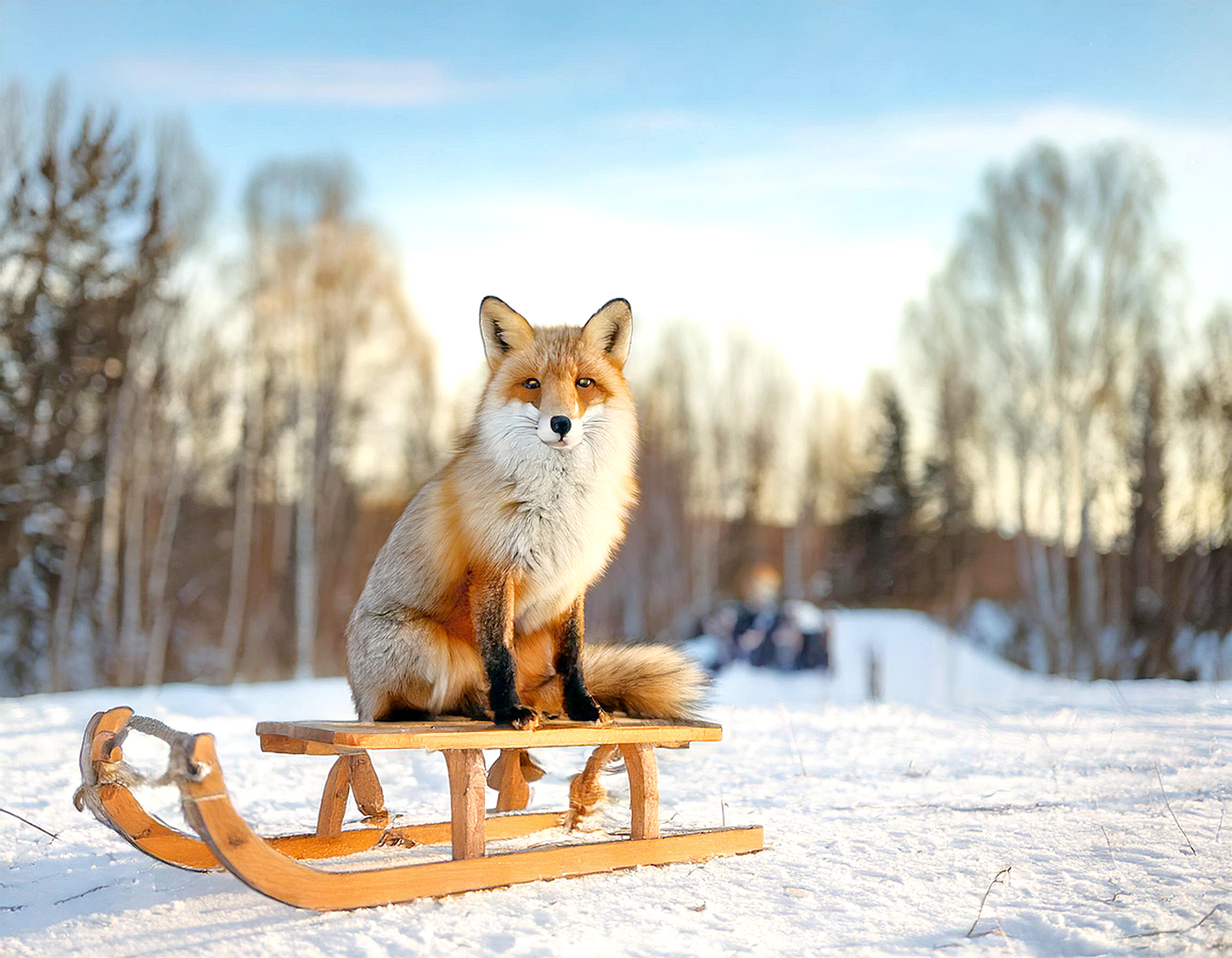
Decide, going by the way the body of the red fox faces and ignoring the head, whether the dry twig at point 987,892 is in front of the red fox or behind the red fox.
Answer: in front

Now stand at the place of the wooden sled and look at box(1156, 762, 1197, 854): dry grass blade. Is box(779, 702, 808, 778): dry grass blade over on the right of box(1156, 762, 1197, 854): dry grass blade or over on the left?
left

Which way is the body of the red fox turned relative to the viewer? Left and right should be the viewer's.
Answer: facing the viewer and to the right of the viewer

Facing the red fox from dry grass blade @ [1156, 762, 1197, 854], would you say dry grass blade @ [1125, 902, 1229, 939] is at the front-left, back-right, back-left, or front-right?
front-left

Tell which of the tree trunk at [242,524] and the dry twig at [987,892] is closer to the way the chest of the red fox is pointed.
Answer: the dry twig

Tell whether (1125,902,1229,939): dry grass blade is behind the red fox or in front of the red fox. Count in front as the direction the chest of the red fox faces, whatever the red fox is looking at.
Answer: in front

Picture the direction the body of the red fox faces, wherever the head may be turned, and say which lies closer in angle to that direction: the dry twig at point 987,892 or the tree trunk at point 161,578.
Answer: the dry twig

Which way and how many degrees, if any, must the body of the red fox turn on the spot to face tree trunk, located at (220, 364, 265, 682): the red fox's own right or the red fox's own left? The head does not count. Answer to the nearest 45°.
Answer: approximately 135° to the red fox's own left

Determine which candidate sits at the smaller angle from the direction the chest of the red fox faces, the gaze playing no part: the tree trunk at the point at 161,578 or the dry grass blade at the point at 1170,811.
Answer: the dry grass blade
